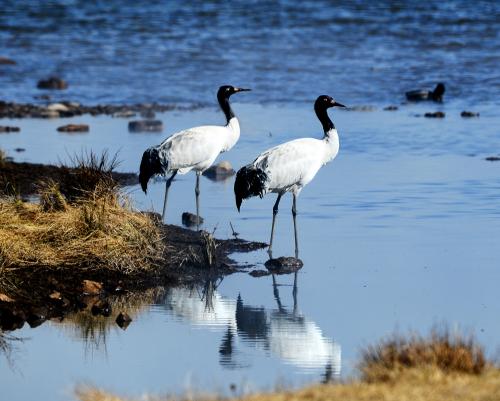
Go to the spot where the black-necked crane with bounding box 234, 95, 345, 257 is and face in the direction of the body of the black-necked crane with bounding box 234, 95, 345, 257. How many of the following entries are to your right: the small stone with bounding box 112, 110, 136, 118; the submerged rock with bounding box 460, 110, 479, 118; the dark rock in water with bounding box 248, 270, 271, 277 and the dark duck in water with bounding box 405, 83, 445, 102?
1

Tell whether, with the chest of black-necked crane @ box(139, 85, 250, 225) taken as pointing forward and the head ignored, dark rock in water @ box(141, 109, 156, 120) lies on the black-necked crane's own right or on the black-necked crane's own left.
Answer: on the black-necked crane's own left

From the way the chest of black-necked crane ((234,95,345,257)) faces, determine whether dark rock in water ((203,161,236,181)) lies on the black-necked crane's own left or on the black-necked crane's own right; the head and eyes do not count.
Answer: on the black-necked crane's own left

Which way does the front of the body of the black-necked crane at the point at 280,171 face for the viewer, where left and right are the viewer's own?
facing to the right of the viewer

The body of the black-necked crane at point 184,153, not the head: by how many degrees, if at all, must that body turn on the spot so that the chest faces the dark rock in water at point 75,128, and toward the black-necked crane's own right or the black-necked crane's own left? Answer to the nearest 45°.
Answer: approximately 90° to the black-necked crane's own left

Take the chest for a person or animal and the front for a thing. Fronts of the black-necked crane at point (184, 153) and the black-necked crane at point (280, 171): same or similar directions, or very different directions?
same or similar directions

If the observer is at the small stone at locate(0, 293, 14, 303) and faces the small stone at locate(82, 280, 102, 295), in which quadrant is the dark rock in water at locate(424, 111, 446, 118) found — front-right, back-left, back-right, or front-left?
front-left

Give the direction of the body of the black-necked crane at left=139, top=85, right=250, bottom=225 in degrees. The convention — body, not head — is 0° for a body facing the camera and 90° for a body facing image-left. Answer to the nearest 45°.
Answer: approximately 270°

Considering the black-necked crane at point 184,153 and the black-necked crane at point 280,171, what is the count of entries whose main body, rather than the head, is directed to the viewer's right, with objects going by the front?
2

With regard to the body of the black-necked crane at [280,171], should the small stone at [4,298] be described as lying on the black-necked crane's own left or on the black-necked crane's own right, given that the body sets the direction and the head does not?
on the black-necked crane's own right

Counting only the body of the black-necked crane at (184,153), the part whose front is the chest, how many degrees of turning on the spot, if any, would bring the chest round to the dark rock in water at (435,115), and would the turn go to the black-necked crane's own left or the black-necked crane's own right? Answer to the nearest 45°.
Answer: approximately 45° to the black-necked crane's own left

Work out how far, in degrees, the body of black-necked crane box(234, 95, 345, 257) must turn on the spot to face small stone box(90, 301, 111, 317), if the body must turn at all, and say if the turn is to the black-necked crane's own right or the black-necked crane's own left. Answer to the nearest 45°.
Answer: approximately 135° to the black-necked crane's own right

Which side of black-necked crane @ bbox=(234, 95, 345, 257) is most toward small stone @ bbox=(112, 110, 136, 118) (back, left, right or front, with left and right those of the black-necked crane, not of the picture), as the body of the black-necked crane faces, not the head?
left
